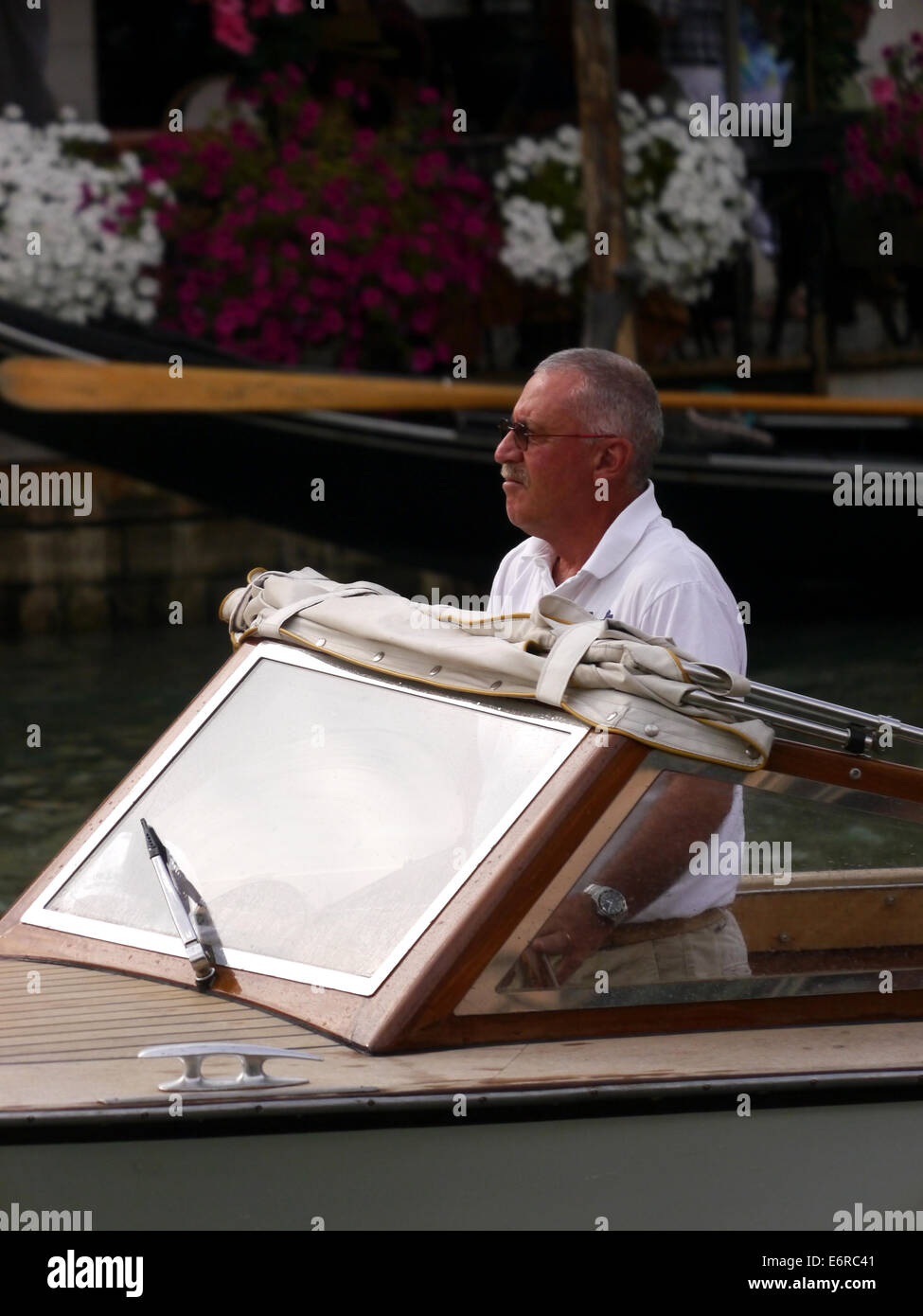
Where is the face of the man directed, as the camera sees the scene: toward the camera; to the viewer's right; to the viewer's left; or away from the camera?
to the viewer's left

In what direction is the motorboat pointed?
to the viewer's left

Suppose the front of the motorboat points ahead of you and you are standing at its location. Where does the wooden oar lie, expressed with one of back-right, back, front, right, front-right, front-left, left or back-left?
right

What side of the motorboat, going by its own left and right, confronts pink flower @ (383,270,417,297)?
right

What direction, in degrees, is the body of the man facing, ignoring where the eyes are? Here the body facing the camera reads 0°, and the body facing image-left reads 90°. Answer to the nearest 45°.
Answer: approximately 45°

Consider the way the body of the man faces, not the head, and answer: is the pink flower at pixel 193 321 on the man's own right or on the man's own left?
on the man's own right
